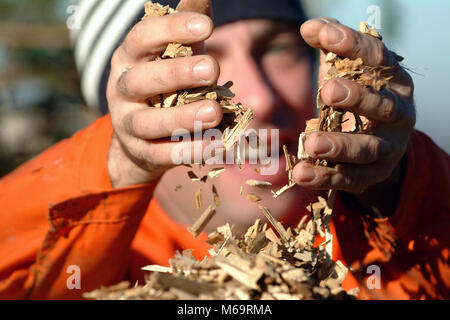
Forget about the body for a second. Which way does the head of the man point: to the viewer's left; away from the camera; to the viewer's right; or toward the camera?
toward the camera

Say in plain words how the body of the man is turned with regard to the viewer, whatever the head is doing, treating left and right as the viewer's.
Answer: facing the viewer
